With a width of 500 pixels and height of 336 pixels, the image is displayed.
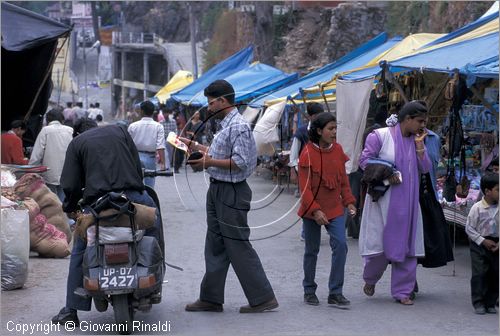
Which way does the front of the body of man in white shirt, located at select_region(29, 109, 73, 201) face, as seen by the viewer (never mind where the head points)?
away from the camera

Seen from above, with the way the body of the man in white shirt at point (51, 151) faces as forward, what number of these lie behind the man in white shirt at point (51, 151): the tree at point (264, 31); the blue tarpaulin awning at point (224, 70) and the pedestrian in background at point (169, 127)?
0

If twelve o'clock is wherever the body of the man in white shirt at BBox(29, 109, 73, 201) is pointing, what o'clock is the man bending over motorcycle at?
The man bending over motorcycle is roughly at 6 o'clock from the man in white shirt.
